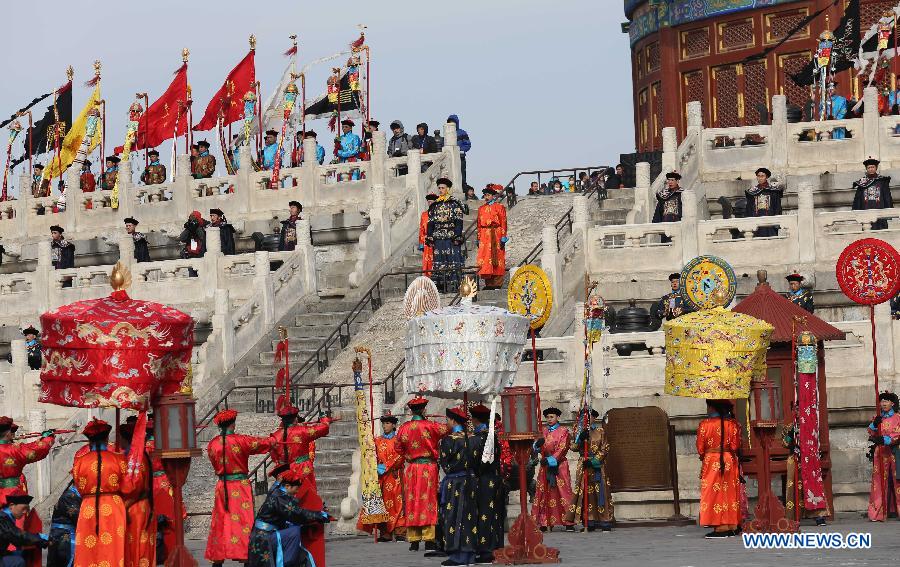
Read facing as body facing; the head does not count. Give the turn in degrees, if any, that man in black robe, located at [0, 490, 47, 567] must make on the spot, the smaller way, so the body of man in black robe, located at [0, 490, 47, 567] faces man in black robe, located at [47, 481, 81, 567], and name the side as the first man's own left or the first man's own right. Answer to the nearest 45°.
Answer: approximately 45° to the first man's own left

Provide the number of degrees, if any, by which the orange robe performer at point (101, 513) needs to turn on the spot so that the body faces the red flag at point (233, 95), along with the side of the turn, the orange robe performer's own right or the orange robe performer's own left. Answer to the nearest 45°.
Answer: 0° — they already face it

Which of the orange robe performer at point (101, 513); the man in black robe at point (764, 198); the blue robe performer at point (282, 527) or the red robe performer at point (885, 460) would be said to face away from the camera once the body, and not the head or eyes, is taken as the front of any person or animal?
the orange robe performer at point (101, 513)

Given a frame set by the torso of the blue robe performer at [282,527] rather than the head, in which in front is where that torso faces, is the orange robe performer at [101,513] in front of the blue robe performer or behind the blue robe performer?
behind

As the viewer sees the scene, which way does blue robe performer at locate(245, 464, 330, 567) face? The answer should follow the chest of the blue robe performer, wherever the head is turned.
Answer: to the viewer's right

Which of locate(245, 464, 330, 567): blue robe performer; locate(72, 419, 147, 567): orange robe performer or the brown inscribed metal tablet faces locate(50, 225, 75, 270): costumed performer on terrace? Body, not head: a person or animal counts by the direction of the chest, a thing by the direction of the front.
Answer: the orange robe performer

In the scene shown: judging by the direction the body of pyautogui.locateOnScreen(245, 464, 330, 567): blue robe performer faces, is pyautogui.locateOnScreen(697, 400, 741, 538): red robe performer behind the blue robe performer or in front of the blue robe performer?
in front

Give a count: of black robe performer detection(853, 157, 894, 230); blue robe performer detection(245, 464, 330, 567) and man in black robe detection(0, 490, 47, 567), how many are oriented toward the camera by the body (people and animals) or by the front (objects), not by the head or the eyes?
1

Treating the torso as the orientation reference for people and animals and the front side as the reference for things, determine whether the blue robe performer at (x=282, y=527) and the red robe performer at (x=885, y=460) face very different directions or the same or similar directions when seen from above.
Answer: very different directions

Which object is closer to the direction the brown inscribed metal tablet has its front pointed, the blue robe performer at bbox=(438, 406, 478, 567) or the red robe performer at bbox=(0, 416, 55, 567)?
the blue robe performer
